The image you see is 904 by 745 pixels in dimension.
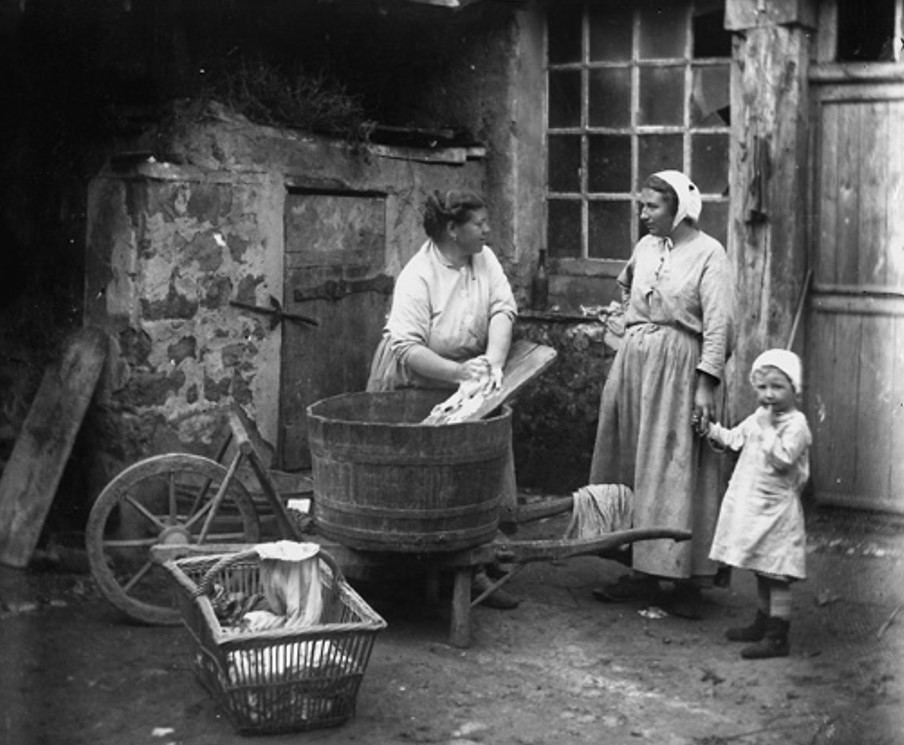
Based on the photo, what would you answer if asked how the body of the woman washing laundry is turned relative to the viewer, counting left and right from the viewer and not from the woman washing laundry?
facing the viewer and to the right of the viewer

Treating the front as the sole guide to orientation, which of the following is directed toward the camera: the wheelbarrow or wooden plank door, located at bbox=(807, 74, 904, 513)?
the wooden plank door

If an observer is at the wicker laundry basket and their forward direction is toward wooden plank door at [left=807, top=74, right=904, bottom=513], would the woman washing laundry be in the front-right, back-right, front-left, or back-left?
front-left

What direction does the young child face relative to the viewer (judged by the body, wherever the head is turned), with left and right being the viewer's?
facing the viewer and to the left of the viewer

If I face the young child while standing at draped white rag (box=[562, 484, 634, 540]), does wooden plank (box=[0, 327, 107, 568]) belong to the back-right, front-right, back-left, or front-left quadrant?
back-right

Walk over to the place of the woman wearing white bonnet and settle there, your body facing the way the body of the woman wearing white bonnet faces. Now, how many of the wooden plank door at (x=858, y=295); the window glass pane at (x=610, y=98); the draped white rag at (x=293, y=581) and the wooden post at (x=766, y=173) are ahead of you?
1

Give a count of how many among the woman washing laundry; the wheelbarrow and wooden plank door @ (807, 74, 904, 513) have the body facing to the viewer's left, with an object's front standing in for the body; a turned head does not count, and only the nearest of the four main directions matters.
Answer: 1

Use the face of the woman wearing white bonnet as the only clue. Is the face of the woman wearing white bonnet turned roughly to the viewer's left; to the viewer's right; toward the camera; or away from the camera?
to the viewer's left

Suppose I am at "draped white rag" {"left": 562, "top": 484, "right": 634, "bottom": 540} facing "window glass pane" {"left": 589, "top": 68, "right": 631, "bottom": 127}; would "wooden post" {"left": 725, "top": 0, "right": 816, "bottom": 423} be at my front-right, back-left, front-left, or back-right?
front-right

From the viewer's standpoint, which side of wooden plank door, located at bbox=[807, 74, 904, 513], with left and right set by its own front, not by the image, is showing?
front

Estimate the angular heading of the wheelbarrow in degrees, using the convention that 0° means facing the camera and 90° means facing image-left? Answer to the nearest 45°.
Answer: approximately 90°
